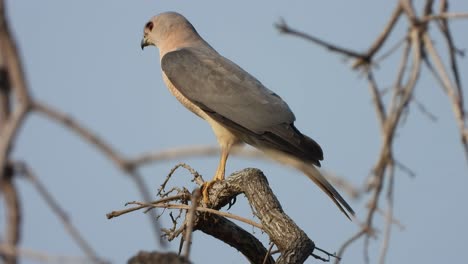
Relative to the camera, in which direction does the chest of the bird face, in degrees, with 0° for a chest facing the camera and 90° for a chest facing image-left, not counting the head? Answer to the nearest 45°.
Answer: approximately 90°

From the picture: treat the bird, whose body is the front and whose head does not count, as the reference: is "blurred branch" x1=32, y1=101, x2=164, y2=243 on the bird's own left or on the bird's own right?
on the bird's own left
